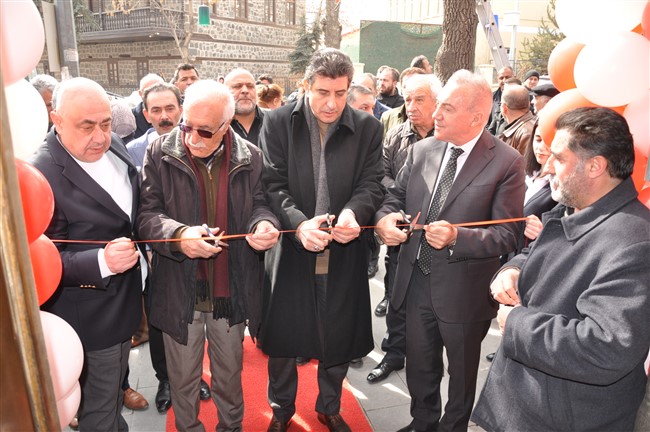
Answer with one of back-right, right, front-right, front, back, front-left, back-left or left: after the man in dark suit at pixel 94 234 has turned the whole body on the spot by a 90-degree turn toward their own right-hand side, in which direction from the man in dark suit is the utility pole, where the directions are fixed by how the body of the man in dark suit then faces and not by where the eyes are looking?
back-right

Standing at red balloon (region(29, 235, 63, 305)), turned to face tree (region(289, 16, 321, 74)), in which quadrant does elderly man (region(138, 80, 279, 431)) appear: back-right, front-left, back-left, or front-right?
front-right

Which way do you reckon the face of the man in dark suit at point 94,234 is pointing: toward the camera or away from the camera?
toward the camera

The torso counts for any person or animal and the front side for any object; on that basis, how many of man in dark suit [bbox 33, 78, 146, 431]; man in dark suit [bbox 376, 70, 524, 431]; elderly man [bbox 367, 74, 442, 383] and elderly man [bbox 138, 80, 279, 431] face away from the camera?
0

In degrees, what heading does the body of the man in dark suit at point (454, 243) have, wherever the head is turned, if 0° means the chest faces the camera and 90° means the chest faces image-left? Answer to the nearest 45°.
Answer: approximately 45°

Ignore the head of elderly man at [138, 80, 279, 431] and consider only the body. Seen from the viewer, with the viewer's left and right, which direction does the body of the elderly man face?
facing the viewer

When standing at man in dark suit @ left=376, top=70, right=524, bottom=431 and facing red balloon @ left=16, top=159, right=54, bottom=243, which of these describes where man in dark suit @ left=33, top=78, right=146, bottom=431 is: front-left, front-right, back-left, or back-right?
front-right

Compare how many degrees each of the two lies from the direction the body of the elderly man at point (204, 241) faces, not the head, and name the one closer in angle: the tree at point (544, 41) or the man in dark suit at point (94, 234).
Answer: the man in dark suit

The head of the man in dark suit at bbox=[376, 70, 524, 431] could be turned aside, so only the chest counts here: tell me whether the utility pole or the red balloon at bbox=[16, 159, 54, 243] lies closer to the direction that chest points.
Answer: the red balloon

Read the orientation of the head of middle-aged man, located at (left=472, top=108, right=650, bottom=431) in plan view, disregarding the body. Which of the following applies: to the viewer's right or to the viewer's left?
to the viewer's left

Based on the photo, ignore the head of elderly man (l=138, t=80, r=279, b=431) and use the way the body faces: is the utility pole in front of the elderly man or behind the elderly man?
behind

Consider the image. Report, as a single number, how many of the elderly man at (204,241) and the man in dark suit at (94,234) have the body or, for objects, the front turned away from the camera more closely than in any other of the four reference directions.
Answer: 0

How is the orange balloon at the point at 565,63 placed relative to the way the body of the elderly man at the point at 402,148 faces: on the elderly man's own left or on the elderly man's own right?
on the elderly man's own left

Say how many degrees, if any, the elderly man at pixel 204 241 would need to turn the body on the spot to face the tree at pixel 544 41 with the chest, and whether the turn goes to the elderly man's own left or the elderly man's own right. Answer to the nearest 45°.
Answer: approximately 135° to the elderly man's own left

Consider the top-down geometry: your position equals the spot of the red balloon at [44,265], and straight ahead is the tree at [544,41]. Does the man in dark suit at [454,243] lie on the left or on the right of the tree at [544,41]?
right

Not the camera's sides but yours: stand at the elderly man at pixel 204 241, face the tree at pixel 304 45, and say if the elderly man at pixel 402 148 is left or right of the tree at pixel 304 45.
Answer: right

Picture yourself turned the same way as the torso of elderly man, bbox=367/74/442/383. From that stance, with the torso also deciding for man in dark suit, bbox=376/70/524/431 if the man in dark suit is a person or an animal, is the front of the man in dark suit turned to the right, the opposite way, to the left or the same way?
the same way

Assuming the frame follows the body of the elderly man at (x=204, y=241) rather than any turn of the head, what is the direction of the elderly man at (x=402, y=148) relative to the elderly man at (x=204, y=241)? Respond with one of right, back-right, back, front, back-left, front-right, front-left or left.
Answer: back-left
